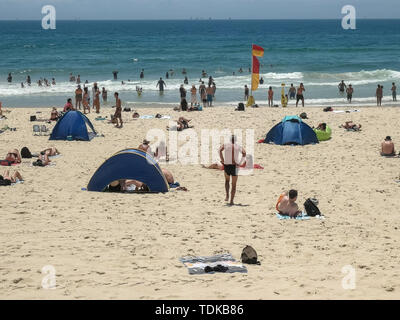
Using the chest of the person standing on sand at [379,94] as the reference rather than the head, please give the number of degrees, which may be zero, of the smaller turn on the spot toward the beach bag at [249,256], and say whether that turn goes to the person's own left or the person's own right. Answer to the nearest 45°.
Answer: approximately 180°

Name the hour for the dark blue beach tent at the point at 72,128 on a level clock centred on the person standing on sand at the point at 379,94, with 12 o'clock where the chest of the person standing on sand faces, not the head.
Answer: The dark blue beach tent is roughly at 7 o'clock from the person standing on sand.

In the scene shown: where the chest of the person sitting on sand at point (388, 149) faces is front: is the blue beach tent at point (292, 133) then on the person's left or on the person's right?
on the person's left

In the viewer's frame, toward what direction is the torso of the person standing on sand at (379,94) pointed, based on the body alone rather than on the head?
away from the camera

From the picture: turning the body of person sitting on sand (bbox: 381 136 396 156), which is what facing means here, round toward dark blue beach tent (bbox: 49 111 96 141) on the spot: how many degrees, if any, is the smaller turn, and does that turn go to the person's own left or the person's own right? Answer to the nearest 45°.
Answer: approximately 90° to the person's own left

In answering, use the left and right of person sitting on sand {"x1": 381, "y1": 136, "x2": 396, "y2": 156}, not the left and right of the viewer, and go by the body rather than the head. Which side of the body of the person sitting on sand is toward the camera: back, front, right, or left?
back
